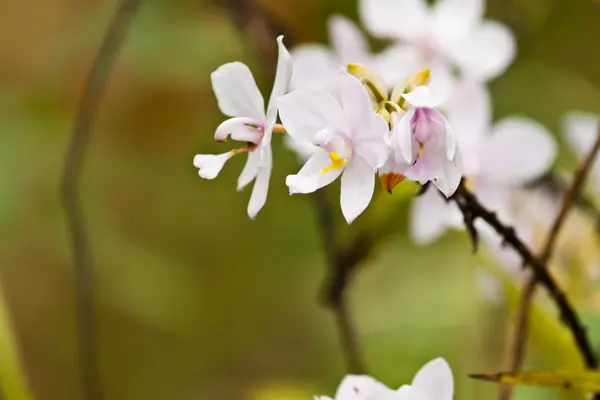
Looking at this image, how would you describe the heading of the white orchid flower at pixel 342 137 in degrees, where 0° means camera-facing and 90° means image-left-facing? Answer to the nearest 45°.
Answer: approximately 45°

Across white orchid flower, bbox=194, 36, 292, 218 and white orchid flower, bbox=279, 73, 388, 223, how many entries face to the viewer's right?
0

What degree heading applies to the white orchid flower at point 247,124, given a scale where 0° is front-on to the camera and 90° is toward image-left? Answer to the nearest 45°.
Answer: approximately 90°
